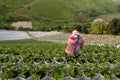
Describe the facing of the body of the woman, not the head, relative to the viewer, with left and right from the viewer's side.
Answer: facing away from the viewer and to the right of the viewer
